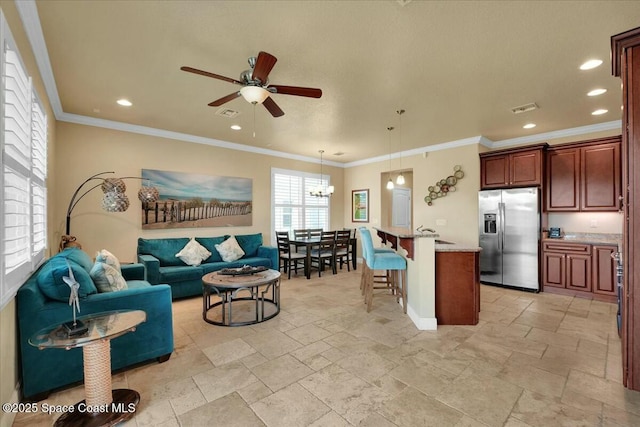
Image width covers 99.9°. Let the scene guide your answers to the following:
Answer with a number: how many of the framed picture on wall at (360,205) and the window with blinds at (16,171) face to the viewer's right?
1

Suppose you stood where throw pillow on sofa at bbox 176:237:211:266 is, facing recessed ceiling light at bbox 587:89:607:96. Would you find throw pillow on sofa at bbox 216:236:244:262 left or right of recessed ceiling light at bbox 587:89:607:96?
left

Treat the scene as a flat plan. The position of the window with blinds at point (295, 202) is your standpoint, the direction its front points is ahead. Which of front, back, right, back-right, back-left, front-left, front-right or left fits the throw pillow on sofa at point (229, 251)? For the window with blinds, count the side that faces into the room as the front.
right

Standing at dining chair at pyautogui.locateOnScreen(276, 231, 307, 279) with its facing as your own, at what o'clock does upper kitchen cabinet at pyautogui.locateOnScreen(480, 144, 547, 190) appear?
The upper kitchen cabinet is roughly at 2 o'clock from the dining chair.

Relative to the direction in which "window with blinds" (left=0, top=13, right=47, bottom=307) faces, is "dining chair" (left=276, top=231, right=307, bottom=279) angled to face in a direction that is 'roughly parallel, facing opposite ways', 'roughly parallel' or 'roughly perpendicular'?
roughly parallel

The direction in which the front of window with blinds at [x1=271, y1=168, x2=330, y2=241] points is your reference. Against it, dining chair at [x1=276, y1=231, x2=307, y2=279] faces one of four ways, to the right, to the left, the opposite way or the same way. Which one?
to the left

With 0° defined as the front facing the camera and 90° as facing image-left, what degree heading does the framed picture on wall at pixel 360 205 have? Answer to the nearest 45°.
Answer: approximately 45°

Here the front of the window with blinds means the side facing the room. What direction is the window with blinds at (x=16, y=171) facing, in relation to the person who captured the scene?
facing to the right of the viewer

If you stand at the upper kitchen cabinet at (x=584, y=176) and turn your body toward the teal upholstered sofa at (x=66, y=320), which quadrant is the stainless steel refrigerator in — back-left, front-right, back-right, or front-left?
front-right

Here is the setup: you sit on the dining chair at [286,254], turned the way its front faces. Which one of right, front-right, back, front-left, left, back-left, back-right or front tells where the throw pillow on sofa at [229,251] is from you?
back

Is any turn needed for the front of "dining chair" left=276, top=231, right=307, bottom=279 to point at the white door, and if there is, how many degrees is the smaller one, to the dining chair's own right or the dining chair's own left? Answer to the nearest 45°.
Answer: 0° — it already faces it

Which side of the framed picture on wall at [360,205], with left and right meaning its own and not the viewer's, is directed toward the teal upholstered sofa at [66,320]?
front

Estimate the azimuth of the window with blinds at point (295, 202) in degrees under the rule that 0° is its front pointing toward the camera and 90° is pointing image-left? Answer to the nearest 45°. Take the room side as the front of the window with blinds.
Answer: approximately 315°

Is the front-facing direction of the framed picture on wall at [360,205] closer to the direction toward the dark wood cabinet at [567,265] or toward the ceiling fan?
the ceiling fan

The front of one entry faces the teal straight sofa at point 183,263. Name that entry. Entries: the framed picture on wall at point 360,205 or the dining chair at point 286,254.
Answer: the framed picture on wall

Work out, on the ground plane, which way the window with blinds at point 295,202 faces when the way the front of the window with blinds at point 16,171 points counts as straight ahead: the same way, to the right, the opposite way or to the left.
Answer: to the right

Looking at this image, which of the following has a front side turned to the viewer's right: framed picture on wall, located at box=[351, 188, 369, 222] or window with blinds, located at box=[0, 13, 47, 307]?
the window with blinds

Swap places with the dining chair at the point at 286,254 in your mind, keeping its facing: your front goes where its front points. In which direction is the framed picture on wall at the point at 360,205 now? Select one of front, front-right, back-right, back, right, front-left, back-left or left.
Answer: front
